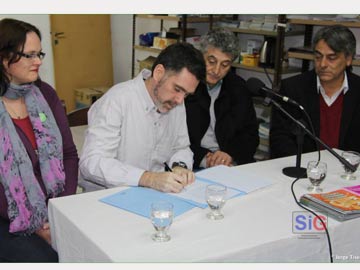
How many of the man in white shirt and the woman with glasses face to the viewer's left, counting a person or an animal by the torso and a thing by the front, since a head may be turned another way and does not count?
0

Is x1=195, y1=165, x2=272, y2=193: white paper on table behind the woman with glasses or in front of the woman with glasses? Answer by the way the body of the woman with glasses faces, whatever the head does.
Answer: in front

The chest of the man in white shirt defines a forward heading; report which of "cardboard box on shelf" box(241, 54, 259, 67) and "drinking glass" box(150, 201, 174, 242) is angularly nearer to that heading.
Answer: the drinking glass

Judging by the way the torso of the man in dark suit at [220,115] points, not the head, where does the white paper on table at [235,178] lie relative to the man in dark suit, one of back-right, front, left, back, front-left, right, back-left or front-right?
front-left

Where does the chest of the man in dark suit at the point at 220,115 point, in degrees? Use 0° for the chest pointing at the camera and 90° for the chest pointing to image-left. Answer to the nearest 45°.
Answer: approximately 45°

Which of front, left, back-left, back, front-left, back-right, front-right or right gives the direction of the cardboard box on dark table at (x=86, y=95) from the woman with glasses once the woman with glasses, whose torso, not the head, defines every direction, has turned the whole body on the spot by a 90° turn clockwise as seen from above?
back-right

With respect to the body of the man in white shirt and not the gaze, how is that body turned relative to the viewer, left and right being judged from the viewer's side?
facing the viewer and to the right of the viewer

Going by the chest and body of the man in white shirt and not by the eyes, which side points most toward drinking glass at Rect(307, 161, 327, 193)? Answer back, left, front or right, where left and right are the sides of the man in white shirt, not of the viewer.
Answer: front

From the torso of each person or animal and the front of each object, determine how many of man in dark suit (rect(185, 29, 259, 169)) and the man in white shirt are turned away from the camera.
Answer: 0

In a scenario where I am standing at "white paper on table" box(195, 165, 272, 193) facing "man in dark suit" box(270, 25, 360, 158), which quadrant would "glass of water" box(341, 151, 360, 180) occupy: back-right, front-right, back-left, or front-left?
front-right

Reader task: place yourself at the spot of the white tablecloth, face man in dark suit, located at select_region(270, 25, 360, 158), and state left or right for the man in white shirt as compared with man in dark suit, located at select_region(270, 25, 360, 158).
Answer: left

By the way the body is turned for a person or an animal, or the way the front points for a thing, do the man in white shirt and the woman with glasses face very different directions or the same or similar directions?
same or similar directions
